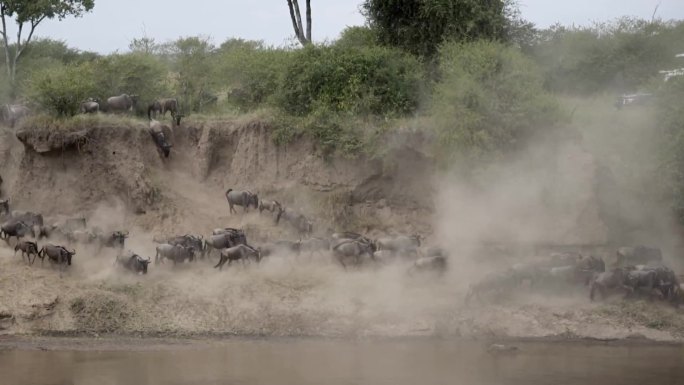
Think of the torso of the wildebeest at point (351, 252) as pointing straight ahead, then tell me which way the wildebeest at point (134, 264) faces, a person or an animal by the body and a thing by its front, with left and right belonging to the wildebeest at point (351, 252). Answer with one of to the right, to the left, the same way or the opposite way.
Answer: the same way

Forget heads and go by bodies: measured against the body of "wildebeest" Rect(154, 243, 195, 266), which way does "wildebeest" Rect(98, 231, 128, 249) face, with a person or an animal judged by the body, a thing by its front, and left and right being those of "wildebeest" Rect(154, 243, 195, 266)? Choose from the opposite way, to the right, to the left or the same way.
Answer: the same way

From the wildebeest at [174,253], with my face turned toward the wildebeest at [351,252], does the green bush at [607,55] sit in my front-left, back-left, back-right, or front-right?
front-left
